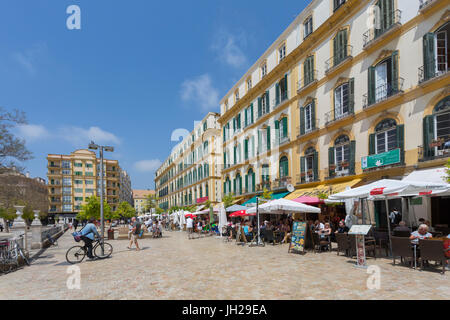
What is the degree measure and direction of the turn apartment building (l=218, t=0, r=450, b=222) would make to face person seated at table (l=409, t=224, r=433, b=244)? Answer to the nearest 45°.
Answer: approximately 45° to its left

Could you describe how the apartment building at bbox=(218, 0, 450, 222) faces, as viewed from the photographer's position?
facing the viewer and to the left of the viewer

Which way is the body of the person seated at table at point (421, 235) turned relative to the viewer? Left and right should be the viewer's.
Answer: facing the viewer

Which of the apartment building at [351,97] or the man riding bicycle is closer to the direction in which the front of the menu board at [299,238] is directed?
the man riding bicycle

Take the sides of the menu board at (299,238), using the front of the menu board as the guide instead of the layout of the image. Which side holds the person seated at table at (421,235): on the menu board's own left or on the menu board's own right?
on the menu board's own left

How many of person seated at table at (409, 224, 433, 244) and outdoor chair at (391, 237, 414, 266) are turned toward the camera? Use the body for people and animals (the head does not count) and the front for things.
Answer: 1

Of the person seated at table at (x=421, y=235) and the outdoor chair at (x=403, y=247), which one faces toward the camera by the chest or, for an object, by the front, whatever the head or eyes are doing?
the person seated at table

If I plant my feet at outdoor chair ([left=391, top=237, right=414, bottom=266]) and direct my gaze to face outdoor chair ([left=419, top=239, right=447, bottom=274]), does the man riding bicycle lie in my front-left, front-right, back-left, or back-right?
back-right

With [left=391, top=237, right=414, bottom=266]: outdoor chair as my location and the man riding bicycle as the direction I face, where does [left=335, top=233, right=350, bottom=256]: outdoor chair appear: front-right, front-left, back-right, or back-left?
front-right
